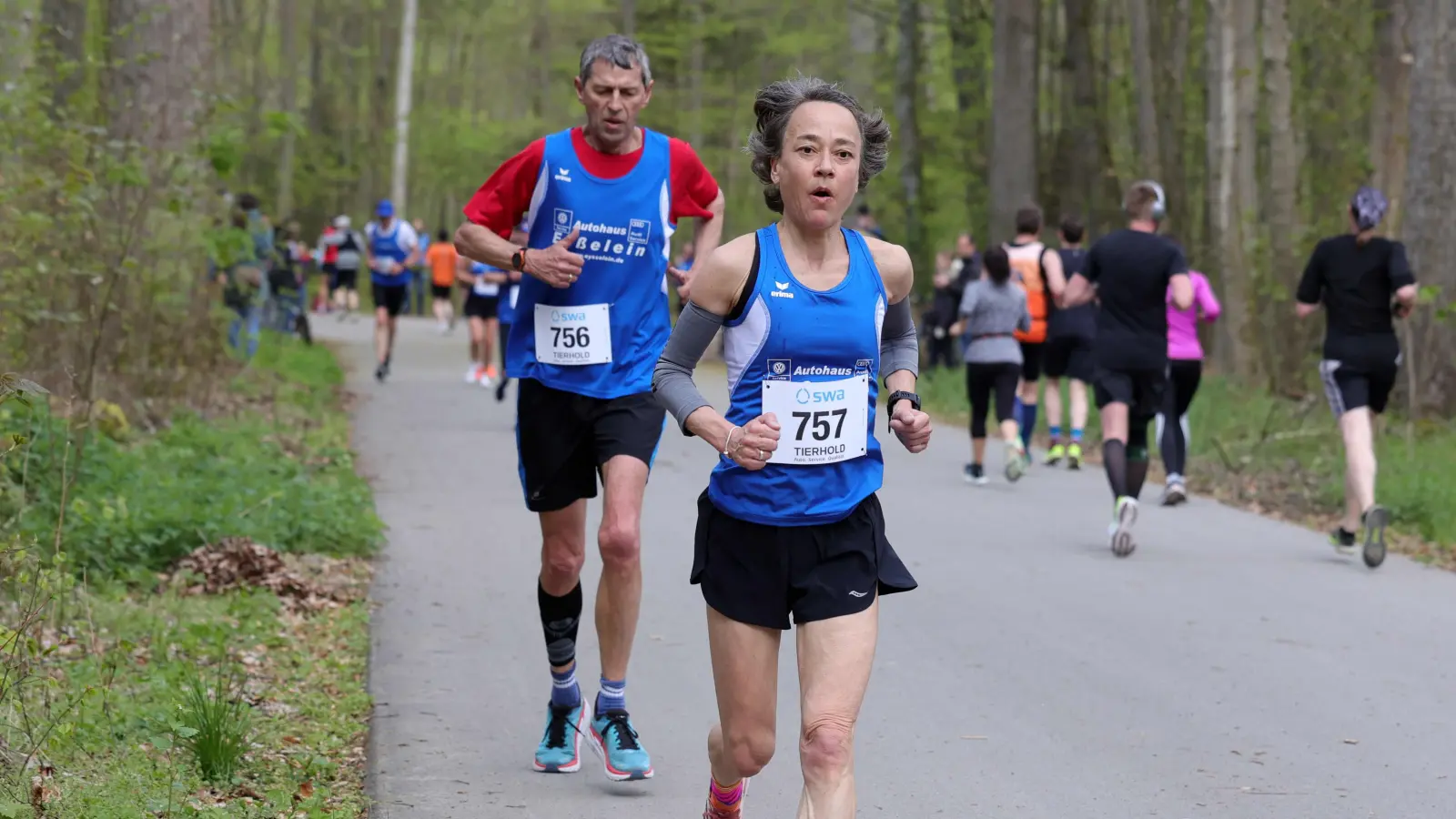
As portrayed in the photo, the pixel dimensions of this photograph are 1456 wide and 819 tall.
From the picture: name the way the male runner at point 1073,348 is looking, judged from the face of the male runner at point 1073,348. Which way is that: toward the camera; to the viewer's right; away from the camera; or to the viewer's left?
away from the camera

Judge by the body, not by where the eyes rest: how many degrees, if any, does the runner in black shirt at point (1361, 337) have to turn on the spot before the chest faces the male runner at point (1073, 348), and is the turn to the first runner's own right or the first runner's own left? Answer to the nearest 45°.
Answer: approximately 45° to the first runner's own left

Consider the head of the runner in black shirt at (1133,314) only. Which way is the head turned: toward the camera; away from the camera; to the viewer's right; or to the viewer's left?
away from the camera

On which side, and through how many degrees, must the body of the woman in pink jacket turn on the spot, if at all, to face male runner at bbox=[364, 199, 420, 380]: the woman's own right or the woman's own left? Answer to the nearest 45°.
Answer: approximately 45° to the woman's own left

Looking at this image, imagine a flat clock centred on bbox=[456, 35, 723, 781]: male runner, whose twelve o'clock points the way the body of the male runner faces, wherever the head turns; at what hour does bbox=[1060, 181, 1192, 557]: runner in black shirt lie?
The runner in black shirt is roughly at 7 o'clock from the male runner.

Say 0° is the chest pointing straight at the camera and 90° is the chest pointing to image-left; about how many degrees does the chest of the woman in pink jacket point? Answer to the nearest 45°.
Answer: approximately 180°

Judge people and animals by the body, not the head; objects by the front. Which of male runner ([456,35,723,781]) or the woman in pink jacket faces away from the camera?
the woman in pink jacket

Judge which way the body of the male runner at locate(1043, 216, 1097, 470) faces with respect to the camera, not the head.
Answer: away from the camera

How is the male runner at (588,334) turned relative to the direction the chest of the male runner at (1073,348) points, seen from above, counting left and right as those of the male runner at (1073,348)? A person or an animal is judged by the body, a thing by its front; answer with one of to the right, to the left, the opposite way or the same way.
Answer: the opposite way

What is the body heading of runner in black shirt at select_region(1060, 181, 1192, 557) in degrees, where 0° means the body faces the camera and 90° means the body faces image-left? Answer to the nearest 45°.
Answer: approximately 180°

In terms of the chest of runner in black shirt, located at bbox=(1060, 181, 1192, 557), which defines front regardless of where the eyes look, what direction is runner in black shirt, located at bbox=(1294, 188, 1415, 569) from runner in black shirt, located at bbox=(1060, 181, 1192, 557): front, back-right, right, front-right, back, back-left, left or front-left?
right

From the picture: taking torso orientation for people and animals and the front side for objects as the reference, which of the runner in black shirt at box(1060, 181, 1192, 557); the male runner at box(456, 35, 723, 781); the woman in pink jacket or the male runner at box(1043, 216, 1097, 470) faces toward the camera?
the male runner at box(456, 35, 723, 781)

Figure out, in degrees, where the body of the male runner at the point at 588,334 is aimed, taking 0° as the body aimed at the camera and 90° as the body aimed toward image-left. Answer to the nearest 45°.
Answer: approximately 0°

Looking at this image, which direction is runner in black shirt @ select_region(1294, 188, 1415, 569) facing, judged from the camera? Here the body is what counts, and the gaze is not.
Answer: away from the camera
